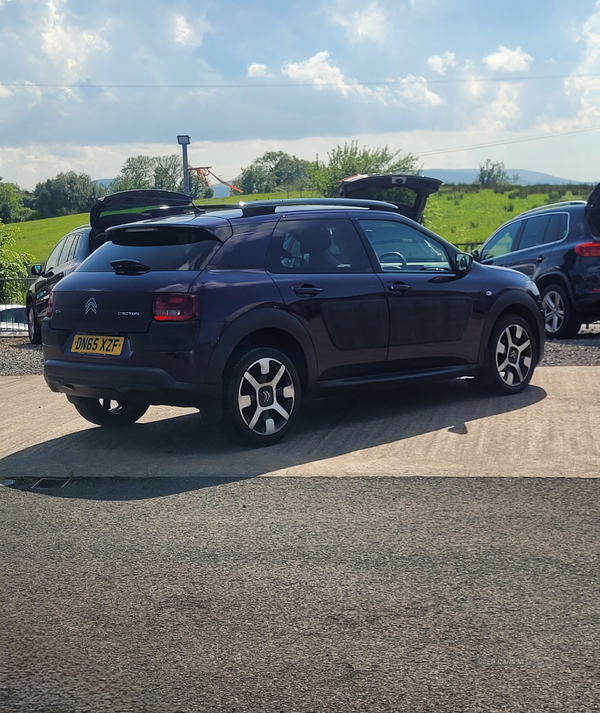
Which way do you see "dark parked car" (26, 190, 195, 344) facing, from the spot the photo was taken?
facing away from the viewer and to the left of the viewer

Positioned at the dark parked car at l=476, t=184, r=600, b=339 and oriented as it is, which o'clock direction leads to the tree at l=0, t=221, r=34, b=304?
The tree is roughly at 12 o'clock from the dark parked car.

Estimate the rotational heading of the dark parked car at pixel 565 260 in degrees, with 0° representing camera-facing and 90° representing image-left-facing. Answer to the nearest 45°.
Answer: approximately 135°

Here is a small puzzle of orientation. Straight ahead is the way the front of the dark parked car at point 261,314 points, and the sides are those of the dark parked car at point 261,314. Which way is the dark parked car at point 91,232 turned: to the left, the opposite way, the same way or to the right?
to the left

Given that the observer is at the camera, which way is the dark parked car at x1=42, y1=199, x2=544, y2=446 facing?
facing away from the viewer and to the right of the viewer

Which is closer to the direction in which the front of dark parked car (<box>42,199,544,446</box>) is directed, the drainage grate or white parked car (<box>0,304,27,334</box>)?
the white parked car

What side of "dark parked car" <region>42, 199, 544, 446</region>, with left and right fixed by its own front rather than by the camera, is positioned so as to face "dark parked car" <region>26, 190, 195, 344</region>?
left

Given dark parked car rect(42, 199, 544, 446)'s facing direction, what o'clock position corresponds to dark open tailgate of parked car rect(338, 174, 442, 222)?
dark open tailgate of parked car rect(338, 174, 442, 222) is roughly at 11 o'clock from dark parked car rect(42, 199, 544, 446).
